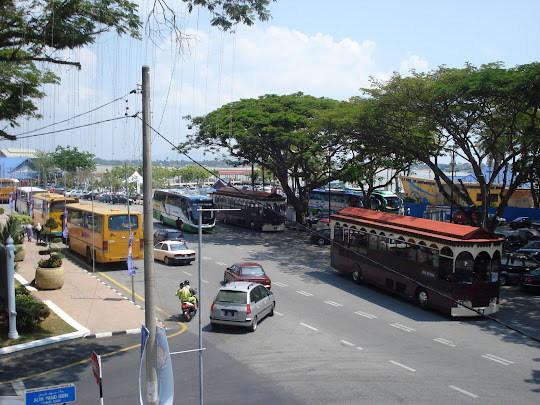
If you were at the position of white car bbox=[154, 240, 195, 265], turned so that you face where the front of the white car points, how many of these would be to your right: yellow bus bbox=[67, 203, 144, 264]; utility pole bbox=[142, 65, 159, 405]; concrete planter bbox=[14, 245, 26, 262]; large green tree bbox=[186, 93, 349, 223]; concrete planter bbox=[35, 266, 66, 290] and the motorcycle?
1

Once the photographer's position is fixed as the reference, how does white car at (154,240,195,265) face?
facing away from the viewer and to the left of the viewer

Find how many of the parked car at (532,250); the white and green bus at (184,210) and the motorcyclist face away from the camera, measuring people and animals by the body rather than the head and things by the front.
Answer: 1

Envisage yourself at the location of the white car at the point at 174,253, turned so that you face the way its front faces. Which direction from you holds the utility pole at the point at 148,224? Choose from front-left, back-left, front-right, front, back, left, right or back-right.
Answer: back-left

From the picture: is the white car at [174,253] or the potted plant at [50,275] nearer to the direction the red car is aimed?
the white car

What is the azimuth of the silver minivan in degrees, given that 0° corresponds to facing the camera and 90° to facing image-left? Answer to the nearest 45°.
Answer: approximately 225°

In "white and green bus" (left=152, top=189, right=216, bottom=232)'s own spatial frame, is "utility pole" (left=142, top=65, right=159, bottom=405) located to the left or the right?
on its right

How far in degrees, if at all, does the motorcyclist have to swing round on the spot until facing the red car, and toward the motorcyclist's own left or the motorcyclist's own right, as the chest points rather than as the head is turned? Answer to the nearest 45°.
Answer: approximately 45° to the motorcyclist's own right

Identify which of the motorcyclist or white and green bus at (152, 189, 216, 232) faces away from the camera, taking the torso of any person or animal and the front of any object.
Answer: the motorcyclist

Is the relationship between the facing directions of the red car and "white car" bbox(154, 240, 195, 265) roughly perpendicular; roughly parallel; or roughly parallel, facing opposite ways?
roughly parallel

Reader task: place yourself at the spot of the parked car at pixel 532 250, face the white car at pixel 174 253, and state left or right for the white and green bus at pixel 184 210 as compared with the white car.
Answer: right

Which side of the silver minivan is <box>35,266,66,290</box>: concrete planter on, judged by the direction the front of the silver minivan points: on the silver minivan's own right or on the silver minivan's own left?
on the silver minivan's own left

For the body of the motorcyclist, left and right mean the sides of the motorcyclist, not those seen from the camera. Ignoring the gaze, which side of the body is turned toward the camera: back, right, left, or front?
back
